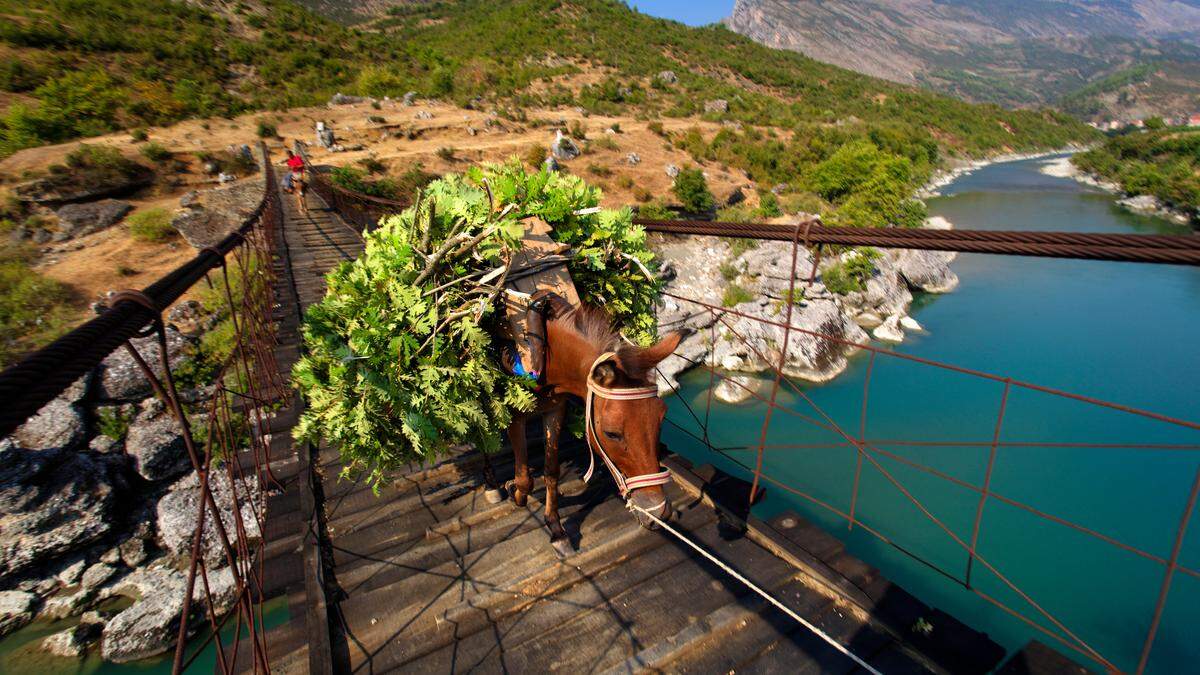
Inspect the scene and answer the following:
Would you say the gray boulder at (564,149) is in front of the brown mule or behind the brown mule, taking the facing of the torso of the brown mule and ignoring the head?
behind

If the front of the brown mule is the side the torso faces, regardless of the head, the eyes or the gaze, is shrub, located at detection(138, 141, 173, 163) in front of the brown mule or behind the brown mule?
behind

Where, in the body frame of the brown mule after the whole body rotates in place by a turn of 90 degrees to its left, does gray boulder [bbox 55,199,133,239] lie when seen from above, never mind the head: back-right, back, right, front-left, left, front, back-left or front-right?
left

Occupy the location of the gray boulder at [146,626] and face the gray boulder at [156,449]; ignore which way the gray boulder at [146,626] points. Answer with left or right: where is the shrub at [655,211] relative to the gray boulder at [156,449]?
right

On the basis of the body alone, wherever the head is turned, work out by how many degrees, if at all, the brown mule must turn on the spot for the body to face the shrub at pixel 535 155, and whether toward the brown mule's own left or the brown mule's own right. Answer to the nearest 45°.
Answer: approximately 135° to the brown mule's own left

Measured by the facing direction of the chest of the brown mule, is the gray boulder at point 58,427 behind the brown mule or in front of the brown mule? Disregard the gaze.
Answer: behind

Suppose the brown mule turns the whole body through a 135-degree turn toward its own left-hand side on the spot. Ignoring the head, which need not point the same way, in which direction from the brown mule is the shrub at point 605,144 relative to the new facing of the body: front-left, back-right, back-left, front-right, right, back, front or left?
front

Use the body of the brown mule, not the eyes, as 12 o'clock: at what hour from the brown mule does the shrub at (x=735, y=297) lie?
The shrub is roughly at 8 o'clock from the brown mule.

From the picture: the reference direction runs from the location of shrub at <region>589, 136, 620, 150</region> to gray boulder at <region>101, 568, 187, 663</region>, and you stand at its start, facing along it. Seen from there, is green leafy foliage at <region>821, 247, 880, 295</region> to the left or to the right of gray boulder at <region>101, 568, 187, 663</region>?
left

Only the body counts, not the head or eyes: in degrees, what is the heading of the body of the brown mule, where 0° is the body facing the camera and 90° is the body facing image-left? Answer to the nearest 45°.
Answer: approximately 315°

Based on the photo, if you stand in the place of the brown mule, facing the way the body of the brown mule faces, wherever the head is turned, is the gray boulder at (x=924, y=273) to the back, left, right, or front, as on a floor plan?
left

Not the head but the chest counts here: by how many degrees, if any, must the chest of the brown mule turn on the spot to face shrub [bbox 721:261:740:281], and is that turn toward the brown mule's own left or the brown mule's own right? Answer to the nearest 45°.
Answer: approximately 135° to the brown mule's own left
